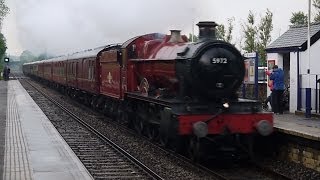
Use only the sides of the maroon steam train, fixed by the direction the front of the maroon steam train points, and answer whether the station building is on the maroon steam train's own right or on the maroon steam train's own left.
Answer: on the maroon steam train's own left

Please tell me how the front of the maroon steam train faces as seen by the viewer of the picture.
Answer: facing the viewer and to the right of the viewer

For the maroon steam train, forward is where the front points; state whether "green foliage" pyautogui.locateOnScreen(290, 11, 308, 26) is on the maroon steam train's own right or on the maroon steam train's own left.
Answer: on the maroon steam train's own left

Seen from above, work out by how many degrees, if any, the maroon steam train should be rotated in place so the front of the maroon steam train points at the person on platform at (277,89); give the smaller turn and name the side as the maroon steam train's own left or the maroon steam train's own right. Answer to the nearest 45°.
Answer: approximately 90° to the maroon steam train's own left

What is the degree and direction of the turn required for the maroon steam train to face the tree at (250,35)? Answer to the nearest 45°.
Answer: approximately 135° to its left

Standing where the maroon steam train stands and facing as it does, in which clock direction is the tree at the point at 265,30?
The tree is roughly at 8 o'clock from the maroon steam train.

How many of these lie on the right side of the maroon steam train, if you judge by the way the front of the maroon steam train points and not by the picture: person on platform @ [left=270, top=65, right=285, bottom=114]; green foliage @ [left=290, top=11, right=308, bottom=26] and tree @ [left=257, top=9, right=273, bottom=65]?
0
